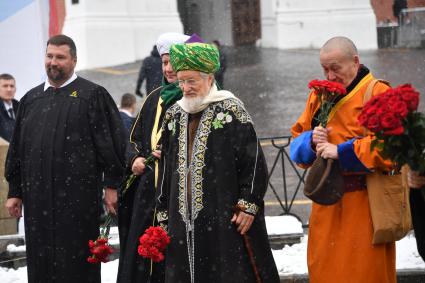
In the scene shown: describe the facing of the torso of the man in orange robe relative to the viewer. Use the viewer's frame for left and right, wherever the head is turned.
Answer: facing the viewer and to the left of the viewer

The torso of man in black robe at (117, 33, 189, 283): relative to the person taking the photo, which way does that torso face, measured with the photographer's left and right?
facing the viewer and to the right of the viewer

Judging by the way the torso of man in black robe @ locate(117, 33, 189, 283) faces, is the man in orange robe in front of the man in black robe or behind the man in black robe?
in front

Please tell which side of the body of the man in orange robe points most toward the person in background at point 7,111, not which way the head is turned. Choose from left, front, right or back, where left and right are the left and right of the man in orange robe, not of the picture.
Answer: right

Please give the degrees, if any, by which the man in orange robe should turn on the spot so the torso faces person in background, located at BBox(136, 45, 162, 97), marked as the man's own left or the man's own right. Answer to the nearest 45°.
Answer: approximately 135° to the man's own right

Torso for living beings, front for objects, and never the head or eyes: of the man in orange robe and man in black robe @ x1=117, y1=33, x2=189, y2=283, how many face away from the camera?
0

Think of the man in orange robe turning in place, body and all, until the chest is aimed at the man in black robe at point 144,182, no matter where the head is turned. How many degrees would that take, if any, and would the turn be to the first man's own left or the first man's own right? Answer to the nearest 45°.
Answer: approximately 90° to the first man's own right
